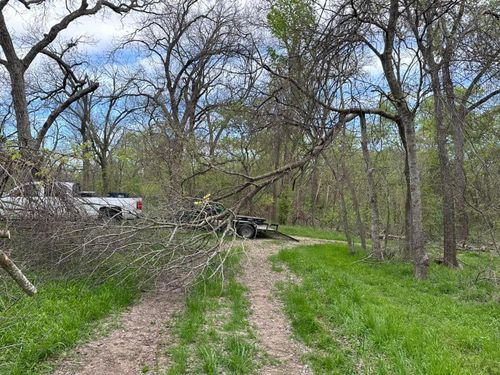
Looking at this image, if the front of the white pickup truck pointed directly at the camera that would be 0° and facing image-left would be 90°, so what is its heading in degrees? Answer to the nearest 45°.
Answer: approximately 90°

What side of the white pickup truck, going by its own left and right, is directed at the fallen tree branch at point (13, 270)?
left

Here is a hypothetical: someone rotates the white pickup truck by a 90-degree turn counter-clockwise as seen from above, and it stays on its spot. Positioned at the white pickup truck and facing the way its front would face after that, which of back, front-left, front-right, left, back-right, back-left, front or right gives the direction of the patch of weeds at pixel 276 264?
left
